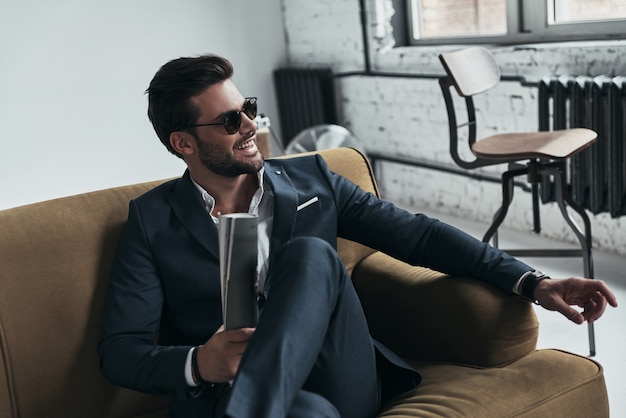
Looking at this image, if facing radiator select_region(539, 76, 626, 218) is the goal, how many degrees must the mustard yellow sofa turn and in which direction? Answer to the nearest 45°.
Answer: approximately 90° to its left

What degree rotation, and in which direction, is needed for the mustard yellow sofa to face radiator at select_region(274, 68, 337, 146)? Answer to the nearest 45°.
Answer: approximately 135° to its left

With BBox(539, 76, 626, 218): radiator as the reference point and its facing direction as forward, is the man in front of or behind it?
in front

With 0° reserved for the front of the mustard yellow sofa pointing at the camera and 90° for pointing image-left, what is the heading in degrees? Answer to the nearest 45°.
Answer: approximately 315°

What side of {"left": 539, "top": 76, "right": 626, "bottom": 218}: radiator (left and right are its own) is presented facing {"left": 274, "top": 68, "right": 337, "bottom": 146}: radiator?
right

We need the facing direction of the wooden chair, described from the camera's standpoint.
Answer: facing the viewer and to the right of the viewer

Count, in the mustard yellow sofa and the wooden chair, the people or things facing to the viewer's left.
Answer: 0

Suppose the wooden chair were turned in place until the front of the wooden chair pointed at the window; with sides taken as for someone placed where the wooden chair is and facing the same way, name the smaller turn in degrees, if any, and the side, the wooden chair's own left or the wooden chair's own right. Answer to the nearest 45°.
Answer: approximately 135° to the wooden chair's own left
